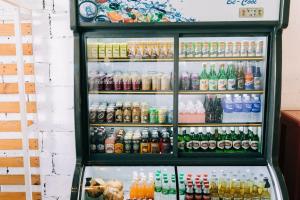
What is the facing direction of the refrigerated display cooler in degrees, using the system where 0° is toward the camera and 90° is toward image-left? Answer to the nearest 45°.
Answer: approximately 0°
